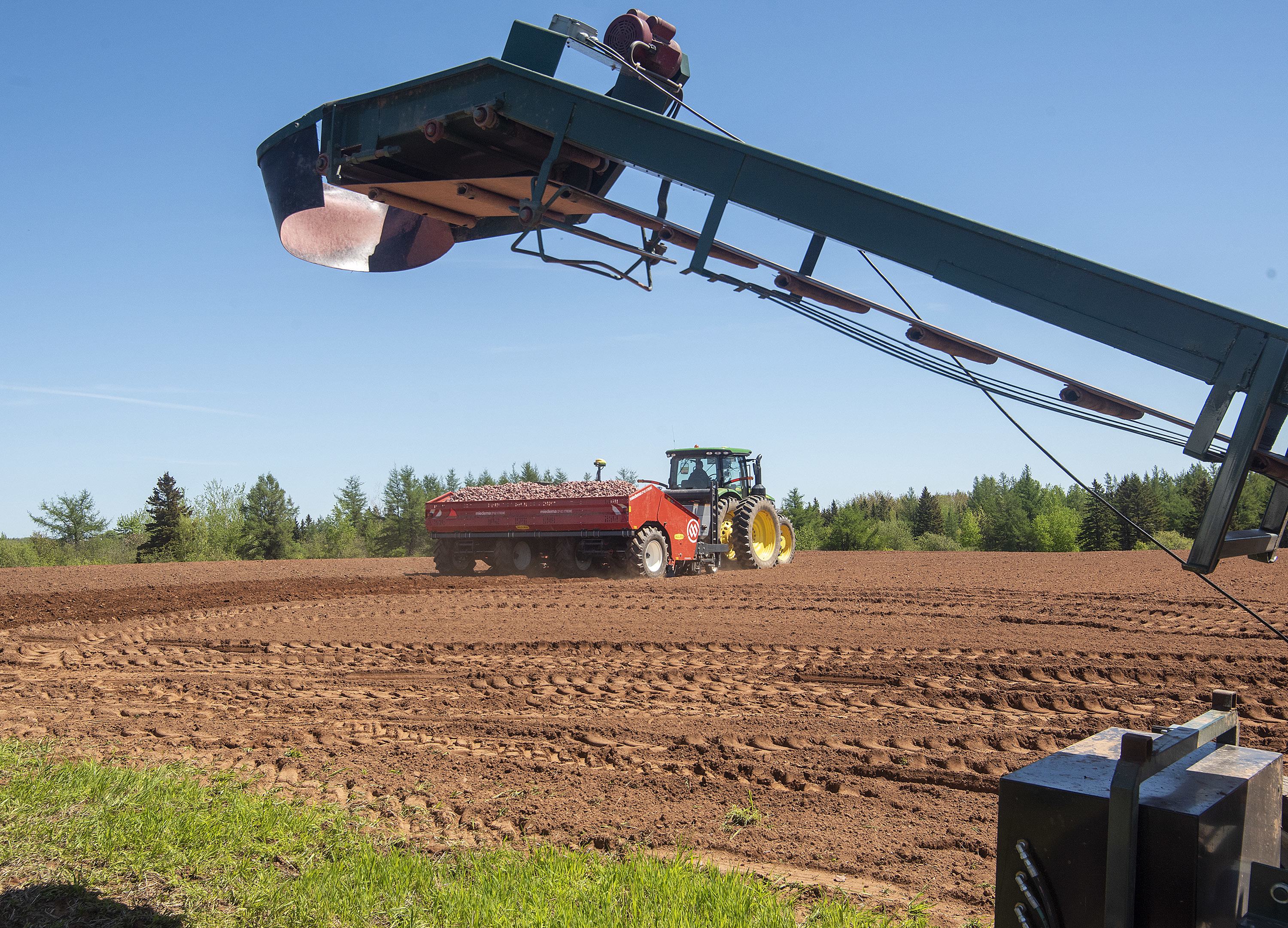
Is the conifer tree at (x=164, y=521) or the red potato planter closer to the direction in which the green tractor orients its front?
the conifer tree

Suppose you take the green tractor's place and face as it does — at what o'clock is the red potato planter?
The red potato planter is roughly at 6 o'clock from the green tractor.

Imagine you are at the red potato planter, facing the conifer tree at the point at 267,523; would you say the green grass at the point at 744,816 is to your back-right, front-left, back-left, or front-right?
back-left

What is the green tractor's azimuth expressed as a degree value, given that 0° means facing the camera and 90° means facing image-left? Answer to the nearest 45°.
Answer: approximately 225°

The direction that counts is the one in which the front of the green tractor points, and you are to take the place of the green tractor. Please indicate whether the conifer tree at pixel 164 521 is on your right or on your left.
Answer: on your left

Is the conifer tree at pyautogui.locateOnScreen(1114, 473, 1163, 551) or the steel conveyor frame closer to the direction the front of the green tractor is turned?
the conifer tree

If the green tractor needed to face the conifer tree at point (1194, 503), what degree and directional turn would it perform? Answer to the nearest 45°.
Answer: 0° — it already faces it

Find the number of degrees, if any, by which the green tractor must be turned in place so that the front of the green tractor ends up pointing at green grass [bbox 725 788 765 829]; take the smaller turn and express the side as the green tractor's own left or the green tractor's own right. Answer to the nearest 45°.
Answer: approximately 135° to the green tractor's own right

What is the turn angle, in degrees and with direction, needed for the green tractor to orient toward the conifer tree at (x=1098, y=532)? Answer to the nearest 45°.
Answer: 0° — it already faces it
